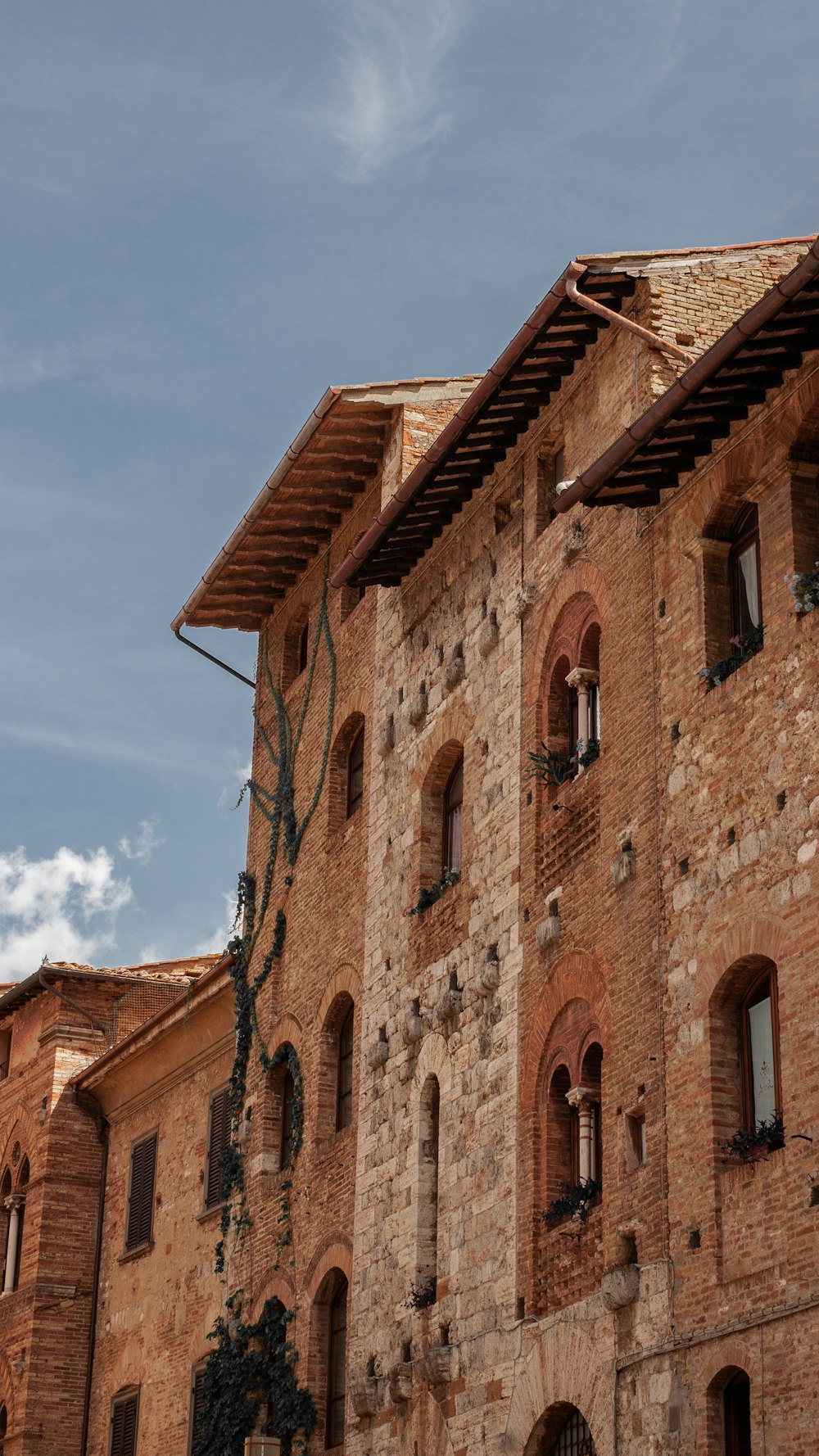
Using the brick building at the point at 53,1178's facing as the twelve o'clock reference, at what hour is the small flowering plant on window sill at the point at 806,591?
The small flowering plant on window sill is roughly at 10 o'clock from the brick building.

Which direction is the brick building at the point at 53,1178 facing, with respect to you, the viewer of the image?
facing the viewer and to the left of the viewer

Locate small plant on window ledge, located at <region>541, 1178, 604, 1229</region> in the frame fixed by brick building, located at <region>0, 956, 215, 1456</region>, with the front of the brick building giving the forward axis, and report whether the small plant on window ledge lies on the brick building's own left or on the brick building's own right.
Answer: on the brick building's own left

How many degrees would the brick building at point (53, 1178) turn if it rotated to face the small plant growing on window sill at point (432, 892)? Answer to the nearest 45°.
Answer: approximately 45° to its left
